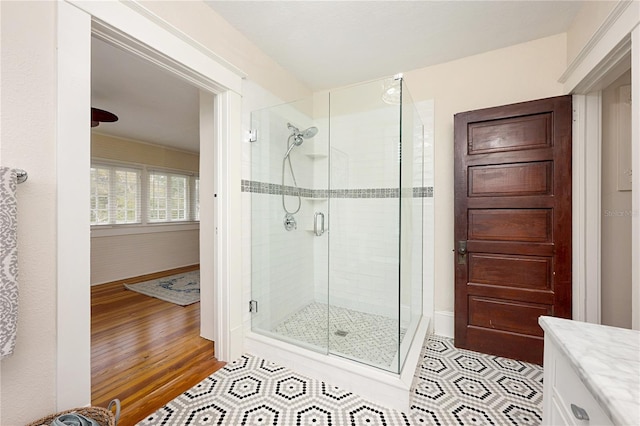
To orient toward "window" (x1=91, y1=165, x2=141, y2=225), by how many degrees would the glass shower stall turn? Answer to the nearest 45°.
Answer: approximately 90° to its right

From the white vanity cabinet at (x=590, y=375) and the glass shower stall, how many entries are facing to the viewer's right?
0

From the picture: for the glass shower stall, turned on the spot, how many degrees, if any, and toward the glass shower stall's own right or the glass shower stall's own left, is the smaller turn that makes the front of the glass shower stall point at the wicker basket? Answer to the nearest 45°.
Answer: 0° — it already faces it

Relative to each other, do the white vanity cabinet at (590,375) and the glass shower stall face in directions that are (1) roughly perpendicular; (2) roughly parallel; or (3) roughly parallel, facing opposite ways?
roughly perpendicular

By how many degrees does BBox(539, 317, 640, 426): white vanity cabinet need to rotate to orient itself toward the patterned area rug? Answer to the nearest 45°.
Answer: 0° — it already faces it

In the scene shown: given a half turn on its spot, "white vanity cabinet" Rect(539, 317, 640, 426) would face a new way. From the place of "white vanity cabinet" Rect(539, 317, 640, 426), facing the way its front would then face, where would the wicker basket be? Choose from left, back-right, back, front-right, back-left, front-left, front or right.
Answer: back-right

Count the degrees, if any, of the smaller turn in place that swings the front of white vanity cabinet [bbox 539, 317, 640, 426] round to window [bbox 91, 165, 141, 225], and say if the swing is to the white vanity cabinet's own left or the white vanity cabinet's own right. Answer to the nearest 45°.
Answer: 0° — it already faces it

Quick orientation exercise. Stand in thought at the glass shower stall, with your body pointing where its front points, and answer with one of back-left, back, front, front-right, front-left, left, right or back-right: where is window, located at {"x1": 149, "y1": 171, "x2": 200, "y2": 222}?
right

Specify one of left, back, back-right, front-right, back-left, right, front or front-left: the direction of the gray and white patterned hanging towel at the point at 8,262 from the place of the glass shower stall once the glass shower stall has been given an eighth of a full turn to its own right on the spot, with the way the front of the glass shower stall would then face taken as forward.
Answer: front-left

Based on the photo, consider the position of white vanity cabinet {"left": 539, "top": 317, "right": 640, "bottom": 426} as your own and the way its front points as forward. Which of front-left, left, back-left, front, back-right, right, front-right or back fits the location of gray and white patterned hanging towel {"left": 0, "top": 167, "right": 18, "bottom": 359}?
front-left

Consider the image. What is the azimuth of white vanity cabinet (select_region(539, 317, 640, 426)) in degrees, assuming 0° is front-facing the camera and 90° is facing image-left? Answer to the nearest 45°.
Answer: approximately 90°
